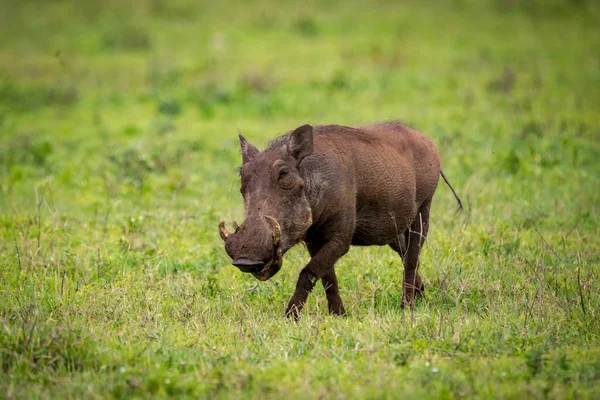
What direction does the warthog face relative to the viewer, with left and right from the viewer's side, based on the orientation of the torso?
facing the viewer and to the left of the viewer
